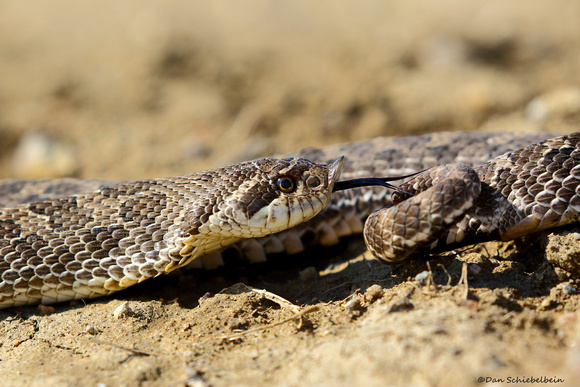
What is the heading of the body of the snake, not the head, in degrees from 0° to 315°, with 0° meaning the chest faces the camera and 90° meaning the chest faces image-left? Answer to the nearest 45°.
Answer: approximately 270°

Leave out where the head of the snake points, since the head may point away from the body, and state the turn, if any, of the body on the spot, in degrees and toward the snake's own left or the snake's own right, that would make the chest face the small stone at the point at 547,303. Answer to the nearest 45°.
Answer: approximately 45° to the snake's own right

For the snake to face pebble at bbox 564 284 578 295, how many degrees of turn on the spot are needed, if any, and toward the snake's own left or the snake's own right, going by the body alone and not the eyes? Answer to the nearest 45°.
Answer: approximately 45° to the snake's own right
